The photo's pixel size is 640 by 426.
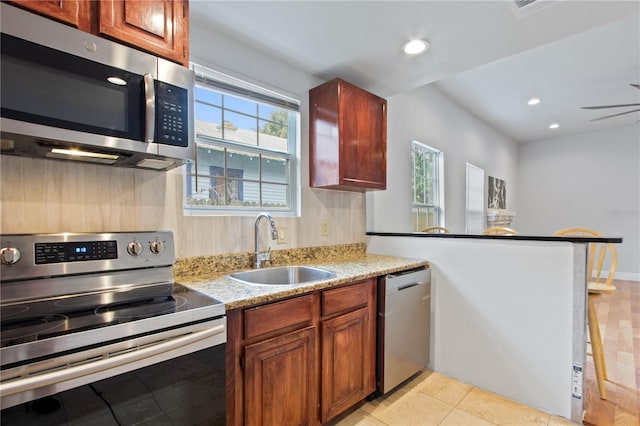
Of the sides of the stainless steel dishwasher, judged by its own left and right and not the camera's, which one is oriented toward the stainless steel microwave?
right

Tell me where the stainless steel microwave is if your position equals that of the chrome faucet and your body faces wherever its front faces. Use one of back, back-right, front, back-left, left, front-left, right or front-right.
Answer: right

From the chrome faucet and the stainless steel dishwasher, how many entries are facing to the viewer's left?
0

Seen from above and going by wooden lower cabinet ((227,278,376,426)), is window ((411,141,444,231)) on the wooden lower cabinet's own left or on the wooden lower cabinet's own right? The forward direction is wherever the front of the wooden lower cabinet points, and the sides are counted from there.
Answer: on the wooden lower cabinet's own left

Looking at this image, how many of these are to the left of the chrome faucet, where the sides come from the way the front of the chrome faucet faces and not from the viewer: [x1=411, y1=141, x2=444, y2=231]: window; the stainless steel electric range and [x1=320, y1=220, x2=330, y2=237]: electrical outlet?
2

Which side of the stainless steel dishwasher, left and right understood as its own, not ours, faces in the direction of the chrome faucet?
right

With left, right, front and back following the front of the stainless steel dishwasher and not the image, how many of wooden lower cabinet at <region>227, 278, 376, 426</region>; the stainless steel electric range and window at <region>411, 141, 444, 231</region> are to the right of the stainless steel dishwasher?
2

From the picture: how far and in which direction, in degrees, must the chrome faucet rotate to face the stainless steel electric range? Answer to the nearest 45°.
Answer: approximately 90° to its right
